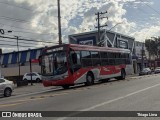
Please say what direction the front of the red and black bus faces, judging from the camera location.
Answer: facing the viewer and to the left of the viewer
